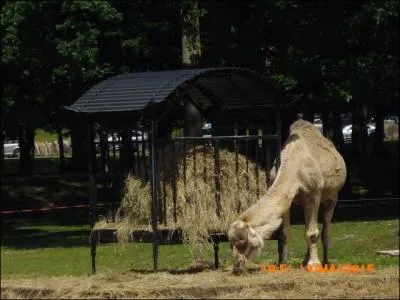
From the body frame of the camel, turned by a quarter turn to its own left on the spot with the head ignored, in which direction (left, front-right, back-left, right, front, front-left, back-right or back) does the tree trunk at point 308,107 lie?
back-left

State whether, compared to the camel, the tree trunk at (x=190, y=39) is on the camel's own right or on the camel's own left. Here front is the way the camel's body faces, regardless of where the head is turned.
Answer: on the camel's own right

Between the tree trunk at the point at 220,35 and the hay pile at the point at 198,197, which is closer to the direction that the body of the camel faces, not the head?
the hay pile

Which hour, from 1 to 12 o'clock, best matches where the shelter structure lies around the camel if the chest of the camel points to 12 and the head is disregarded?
The shelter structure is roughly at 2 o'clock from the camel.

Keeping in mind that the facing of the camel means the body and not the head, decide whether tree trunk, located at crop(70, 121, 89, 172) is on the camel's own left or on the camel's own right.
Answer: on the camel's own right

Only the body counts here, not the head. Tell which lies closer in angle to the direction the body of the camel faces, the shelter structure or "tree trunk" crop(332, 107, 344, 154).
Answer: the shelter structure

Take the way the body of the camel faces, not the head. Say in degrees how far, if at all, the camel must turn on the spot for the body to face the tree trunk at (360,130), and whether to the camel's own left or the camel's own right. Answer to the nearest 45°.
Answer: approximately 135° to the camel's own right

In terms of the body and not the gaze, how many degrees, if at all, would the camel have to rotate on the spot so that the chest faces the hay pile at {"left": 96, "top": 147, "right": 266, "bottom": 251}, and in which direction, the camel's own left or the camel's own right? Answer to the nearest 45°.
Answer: approximately 45° to the camel's own right

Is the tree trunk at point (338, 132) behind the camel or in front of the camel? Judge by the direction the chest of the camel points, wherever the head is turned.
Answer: behind

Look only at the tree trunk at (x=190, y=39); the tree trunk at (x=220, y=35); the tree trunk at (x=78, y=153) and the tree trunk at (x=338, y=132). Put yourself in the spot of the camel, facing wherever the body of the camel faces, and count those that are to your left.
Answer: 0

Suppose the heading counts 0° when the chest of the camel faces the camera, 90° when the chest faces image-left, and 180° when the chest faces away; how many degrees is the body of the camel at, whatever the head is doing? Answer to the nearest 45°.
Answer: approximately 45°

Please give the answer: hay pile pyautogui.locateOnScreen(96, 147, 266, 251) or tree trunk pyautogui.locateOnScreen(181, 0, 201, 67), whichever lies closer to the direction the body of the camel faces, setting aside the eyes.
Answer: the hay pile

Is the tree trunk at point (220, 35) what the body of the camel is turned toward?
no
